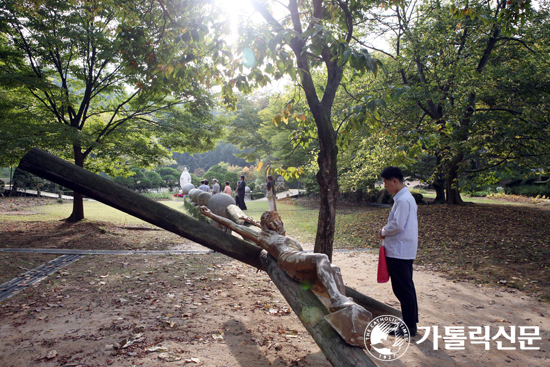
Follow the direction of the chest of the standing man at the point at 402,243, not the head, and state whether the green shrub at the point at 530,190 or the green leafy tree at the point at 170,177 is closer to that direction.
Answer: the green leafy tree

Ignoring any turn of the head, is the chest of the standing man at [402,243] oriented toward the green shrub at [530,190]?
no

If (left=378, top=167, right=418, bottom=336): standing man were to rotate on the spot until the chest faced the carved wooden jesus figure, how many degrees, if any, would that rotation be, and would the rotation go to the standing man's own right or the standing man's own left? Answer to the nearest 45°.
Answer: approximately 45° to the standing man's own left

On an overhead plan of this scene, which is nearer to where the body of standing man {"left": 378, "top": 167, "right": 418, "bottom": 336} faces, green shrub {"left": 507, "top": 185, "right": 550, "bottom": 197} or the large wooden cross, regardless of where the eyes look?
the large wooden cross

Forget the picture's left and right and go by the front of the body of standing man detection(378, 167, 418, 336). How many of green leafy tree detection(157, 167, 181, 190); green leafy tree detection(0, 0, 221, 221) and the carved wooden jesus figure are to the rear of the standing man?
0

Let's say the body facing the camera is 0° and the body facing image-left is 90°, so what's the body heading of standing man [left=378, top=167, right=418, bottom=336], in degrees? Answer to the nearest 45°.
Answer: approximately 90°

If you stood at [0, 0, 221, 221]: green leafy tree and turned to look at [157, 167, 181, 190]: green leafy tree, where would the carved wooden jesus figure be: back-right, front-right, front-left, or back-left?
back-right

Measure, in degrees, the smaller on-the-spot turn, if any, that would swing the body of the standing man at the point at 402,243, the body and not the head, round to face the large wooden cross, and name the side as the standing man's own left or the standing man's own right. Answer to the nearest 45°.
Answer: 0° — they already face it

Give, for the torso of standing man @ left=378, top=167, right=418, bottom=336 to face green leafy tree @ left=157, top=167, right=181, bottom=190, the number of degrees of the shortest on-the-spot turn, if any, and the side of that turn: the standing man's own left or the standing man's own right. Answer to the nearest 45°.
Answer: approximately 45° to the standing man's own right

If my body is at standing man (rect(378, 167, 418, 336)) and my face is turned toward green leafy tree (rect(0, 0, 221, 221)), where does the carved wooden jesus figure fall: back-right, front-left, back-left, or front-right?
front-left

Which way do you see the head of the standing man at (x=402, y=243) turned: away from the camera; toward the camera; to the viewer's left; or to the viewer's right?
to the viewer's left

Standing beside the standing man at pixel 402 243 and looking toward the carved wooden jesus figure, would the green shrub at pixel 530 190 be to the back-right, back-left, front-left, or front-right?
back-right
